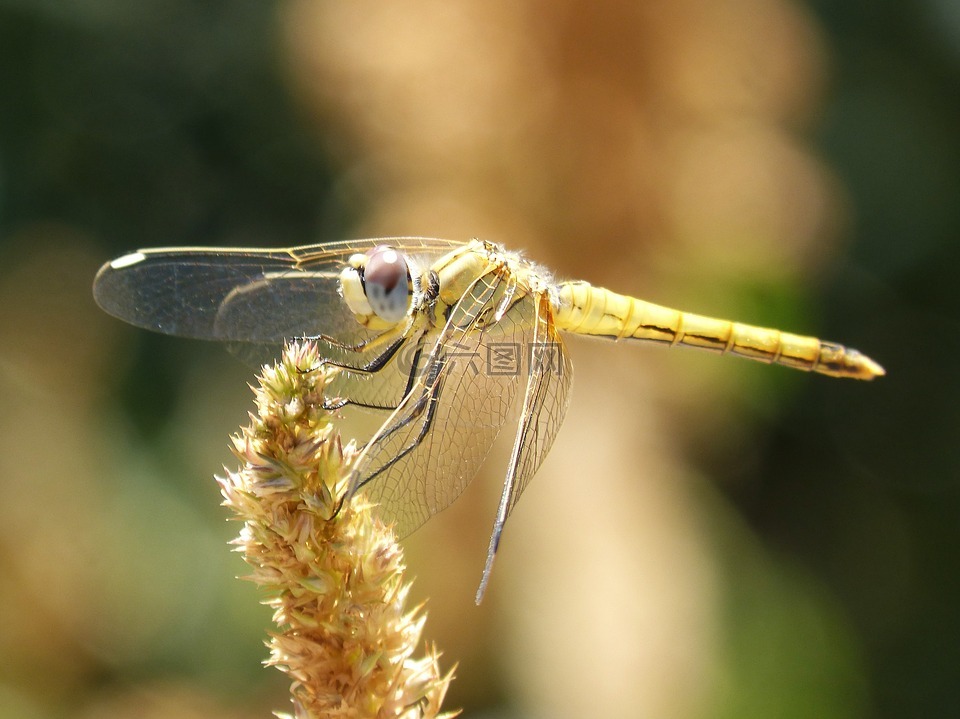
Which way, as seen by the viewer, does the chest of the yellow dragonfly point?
to the viewer's left
